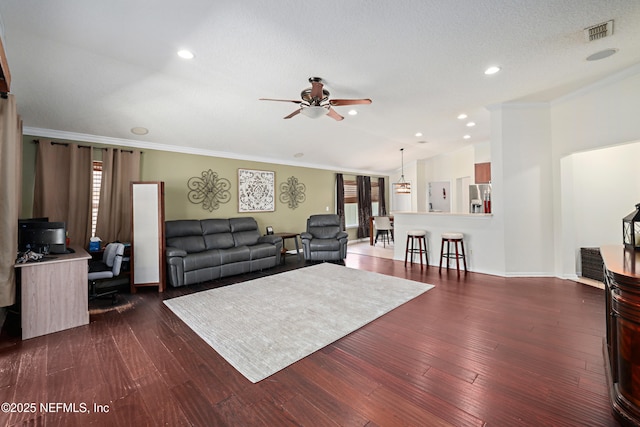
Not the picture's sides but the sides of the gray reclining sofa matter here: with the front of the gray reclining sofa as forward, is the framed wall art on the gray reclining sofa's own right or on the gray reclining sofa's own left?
on the gray reclining sofa's own left

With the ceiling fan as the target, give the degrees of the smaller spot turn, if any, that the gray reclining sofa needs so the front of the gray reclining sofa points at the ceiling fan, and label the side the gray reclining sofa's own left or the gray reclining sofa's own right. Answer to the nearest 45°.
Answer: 0° — it already faces it

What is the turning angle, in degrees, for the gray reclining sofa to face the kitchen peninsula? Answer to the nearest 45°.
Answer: approximately 45° to its left

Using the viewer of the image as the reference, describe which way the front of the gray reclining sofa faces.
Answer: facing the viewer and to the right of the viewer

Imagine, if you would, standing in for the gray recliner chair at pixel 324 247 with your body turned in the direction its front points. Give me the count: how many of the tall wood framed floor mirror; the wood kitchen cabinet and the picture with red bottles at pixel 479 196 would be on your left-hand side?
2

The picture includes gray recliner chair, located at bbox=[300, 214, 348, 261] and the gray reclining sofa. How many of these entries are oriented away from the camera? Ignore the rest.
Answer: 0

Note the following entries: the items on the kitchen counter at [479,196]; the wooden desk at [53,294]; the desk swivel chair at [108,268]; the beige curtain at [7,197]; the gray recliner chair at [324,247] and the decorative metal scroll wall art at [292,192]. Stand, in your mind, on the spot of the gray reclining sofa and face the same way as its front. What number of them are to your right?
3

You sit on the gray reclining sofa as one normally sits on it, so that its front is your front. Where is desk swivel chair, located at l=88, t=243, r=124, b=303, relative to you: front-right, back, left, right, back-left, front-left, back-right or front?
right

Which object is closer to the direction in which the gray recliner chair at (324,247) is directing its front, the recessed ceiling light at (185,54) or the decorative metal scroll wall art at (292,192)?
the recessed ceiling light

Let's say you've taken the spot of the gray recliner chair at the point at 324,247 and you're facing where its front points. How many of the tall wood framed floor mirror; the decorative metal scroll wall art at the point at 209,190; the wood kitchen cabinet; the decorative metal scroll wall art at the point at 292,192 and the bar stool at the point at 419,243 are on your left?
2

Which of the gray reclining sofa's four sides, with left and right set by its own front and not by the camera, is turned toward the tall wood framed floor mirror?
right

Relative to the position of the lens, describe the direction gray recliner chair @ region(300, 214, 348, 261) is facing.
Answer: facing the viewer

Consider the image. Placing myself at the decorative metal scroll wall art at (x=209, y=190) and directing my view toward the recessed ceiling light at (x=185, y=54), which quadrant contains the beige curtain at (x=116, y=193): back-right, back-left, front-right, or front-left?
front-right

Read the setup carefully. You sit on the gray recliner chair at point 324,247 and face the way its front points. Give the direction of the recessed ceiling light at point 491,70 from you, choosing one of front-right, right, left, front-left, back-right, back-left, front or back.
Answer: front-left

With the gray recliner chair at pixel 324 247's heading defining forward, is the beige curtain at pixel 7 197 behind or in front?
in front

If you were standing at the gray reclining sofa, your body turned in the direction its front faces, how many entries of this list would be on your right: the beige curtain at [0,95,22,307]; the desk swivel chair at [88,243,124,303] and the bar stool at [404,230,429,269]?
2

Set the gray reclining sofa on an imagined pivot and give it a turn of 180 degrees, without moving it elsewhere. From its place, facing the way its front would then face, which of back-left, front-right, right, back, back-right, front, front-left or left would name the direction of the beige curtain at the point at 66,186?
front-left

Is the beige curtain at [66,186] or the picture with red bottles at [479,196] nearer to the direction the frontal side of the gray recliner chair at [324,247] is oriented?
the beige curtain
